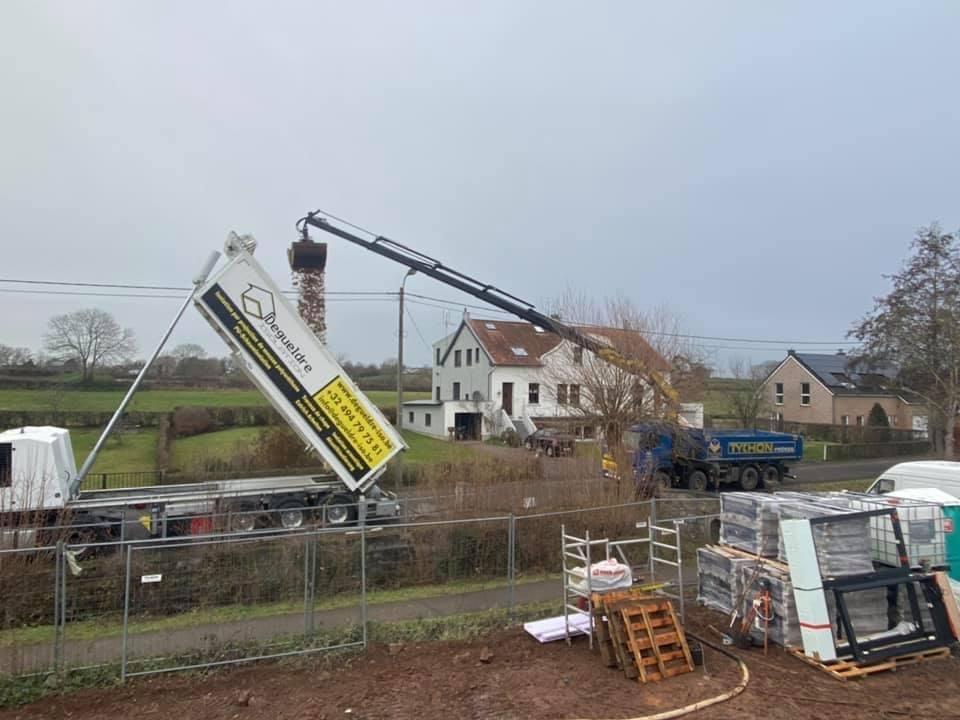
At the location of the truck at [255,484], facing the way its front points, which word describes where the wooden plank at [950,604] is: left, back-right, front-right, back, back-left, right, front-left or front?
back-left

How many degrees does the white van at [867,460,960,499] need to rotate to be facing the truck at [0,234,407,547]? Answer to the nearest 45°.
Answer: approximately 45° to its left

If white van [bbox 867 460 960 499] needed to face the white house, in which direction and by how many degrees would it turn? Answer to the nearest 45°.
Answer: approximately 45° to its right

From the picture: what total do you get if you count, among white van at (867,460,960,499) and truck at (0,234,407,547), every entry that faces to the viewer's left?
2

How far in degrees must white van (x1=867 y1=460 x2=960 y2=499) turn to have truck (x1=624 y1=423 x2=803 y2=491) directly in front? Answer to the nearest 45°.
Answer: approximately 45° to its right

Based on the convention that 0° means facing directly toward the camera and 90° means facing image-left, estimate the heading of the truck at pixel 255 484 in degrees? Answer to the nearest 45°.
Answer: approximately 90°

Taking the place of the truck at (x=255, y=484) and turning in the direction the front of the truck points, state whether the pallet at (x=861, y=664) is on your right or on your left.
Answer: on your left

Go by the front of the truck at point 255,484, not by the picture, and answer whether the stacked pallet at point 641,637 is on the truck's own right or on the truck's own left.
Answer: on the truck's own left

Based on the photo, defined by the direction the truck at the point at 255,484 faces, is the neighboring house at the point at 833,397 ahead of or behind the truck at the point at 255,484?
behind

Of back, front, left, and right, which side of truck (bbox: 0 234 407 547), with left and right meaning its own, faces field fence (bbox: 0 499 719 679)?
left

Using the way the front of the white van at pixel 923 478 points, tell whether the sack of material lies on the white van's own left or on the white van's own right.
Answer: on the white van's own left

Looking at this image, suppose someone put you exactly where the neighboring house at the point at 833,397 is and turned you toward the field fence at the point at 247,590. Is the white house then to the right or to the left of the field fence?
right

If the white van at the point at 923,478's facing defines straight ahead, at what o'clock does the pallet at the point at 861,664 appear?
The pallet is roughly at 9 o'clock from the white van.

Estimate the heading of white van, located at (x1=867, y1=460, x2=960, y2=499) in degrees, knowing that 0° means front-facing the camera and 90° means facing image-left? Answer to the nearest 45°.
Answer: approximately 90°
